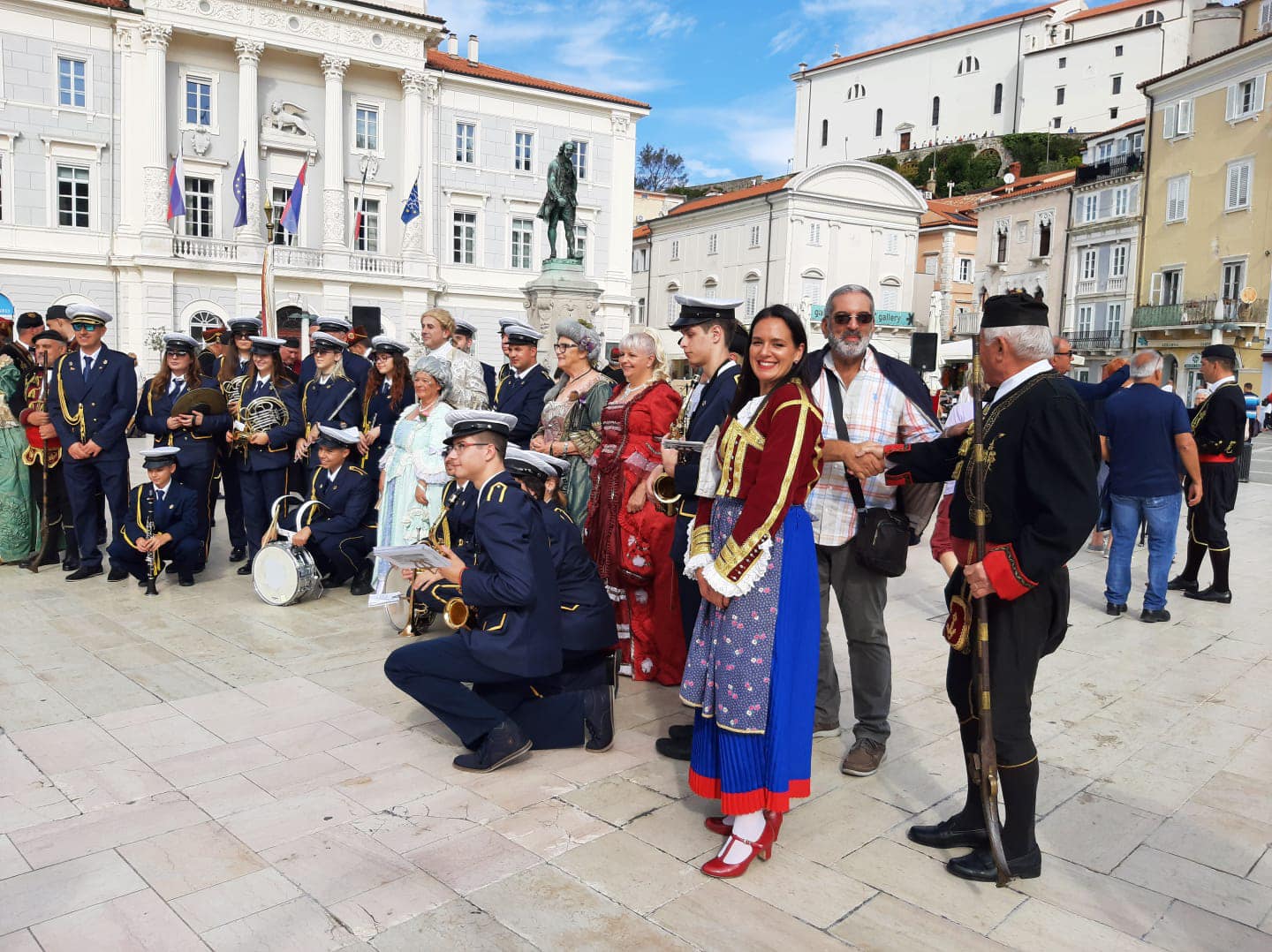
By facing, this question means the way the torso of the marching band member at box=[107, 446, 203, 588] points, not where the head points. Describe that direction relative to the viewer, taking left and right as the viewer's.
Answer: facing the viewer

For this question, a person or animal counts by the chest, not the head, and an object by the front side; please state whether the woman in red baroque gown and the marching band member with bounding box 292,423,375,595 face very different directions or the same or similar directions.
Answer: same or similar directions

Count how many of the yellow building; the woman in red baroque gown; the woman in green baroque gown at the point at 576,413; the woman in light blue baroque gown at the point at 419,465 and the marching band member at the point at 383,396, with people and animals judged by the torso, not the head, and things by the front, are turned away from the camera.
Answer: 0

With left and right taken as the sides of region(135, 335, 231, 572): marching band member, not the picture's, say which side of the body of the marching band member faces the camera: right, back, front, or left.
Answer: front

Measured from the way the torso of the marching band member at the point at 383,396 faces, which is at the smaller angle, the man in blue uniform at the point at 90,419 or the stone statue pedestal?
the man in blue uniform

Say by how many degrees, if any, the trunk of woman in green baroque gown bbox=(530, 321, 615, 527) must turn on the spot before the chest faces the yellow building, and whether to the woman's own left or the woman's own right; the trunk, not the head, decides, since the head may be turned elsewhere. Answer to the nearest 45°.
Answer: approximately 180°

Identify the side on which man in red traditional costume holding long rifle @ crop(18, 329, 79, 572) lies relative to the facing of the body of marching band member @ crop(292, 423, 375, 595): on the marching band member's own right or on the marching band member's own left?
on the marching band member's own right

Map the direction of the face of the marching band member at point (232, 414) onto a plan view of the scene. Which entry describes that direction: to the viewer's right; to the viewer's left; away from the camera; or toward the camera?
toward the camera

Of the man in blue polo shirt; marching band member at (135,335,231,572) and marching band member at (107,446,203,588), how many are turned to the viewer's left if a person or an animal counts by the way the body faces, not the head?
0

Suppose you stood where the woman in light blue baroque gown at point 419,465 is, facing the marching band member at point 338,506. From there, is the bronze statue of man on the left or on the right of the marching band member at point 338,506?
right

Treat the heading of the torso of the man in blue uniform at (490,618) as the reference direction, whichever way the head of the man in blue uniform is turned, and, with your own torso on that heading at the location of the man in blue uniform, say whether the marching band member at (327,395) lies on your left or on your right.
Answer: on your right

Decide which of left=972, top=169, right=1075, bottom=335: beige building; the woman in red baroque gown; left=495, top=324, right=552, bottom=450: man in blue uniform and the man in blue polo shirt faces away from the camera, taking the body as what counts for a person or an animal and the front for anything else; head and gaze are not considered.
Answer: the man in blue polo shirt

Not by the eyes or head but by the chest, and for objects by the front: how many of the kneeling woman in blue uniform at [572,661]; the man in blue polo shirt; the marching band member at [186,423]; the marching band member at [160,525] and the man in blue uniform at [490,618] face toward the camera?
2

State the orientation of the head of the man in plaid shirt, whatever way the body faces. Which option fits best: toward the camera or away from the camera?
toward the camera

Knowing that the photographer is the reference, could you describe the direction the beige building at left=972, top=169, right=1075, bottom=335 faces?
facing the viewer and to the left of the viewer

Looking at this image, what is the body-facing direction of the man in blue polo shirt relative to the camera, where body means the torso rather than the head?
away from the camera

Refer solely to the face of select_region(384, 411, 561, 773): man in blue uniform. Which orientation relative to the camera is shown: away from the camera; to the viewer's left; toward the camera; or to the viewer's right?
to the viewer's left

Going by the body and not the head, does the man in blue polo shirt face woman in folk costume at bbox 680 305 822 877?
no

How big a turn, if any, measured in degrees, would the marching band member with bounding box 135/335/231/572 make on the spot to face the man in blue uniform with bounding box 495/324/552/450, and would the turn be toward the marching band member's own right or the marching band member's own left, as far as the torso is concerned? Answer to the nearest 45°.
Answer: approximately 45° to the marching band member's own left

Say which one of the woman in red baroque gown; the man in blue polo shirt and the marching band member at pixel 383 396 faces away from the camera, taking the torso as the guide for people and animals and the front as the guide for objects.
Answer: the man in blue polo shirt
